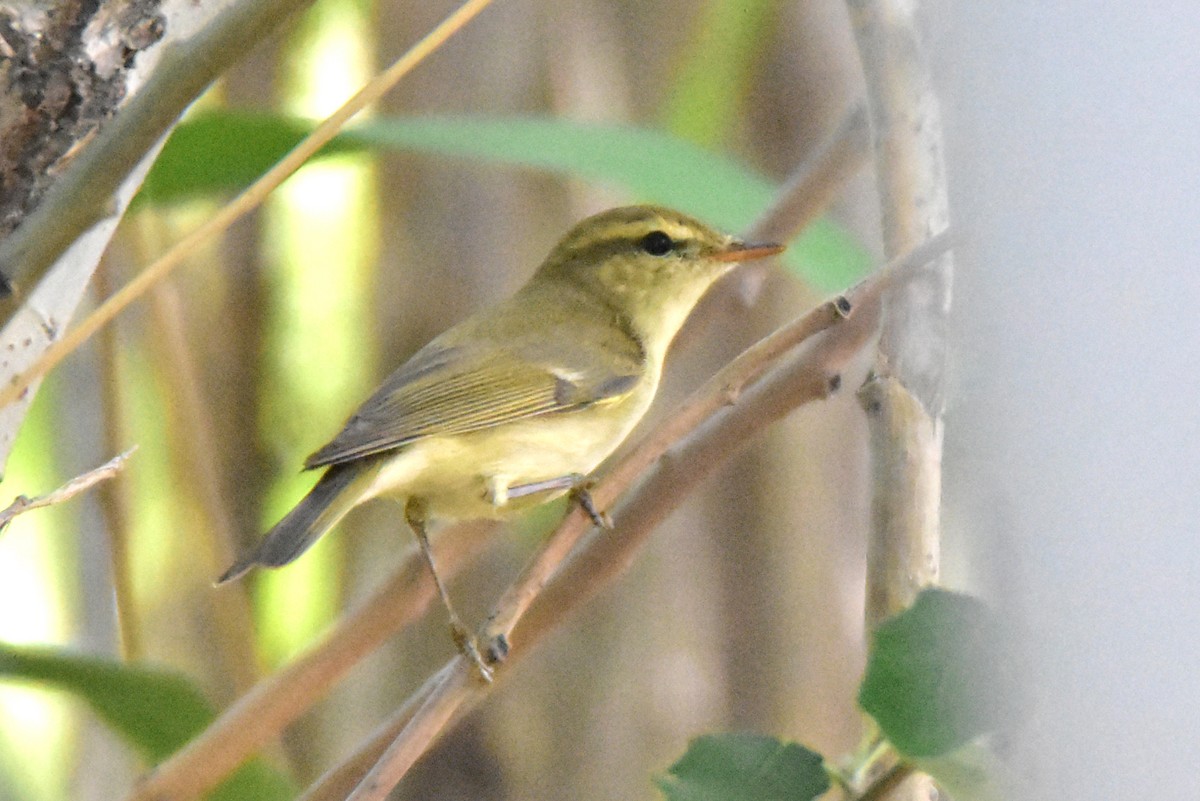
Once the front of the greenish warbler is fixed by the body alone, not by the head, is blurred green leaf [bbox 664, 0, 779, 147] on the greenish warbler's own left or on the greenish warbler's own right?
on the greenish warbler's own left

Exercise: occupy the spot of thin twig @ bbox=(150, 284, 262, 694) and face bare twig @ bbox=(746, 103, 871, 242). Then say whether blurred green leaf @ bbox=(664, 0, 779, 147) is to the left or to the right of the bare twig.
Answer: left

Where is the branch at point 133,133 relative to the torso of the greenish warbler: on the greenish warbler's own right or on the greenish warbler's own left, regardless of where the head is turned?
on the greenish warbler's own right

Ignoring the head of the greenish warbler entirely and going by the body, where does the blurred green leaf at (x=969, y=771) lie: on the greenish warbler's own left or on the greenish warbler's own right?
on the greenish warbler's own right

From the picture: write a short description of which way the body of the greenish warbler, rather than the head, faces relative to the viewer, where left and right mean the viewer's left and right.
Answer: facing to the right of the viewer
